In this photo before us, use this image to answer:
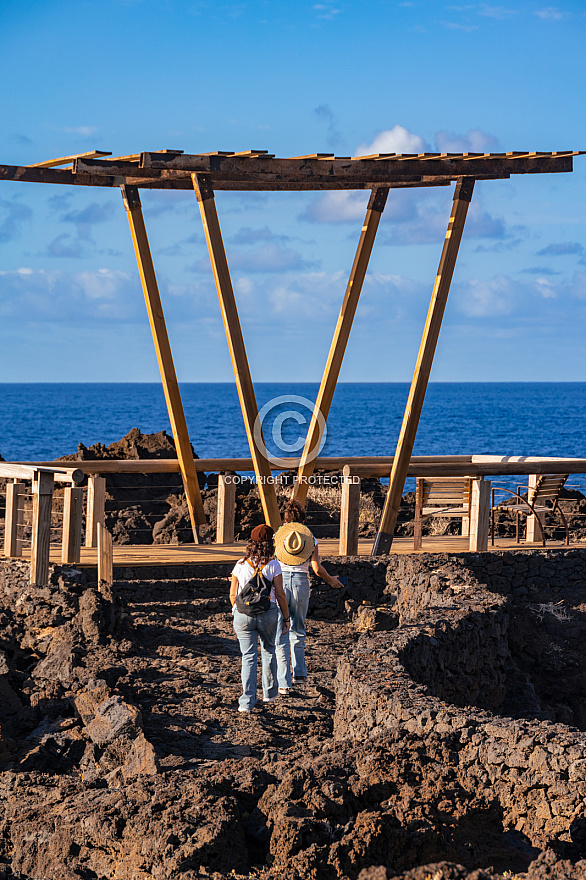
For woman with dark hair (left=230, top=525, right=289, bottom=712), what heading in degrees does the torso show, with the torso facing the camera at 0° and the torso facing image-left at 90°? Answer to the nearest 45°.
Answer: approximately 180°

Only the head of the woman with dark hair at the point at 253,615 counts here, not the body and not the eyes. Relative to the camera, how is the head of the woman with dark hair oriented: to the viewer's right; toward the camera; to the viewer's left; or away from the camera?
away from the camera

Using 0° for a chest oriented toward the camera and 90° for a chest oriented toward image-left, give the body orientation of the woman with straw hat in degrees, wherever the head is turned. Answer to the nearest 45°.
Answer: approximately 180°

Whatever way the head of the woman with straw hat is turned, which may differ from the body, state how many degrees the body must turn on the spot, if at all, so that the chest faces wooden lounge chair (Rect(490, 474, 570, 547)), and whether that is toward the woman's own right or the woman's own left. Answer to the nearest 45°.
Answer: approximately 45° to the woman's own right

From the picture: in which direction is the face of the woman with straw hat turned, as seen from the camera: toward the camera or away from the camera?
away from the camera

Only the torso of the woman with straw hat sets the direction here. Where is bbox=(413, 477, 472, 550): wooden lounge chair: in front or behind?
in front

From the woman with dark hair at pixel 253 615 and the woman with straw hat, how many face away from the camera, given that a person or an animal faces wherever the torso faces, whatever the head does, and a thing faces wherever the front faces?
2
